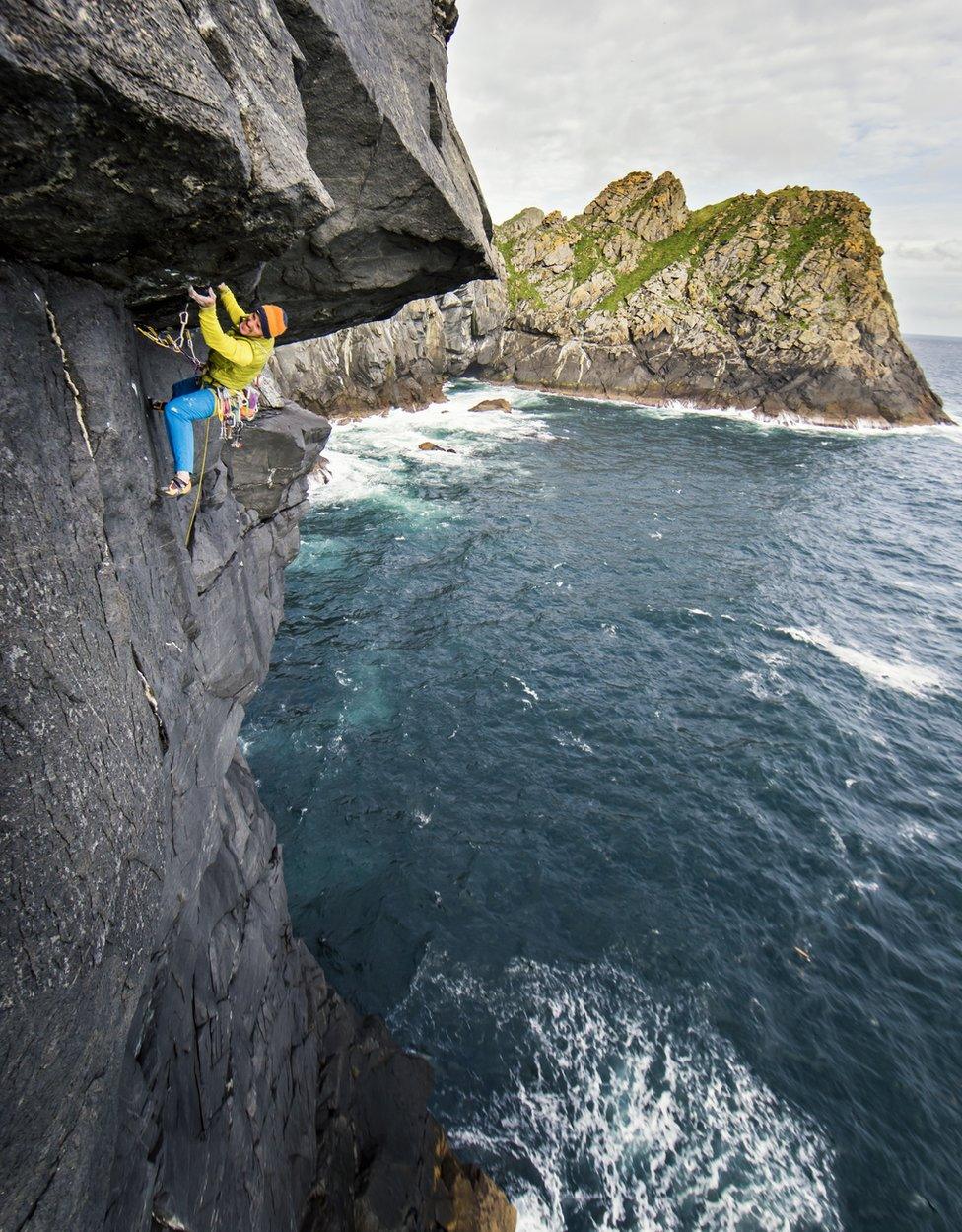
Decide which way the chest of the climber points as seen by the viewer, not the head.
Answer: to the viewer's left
